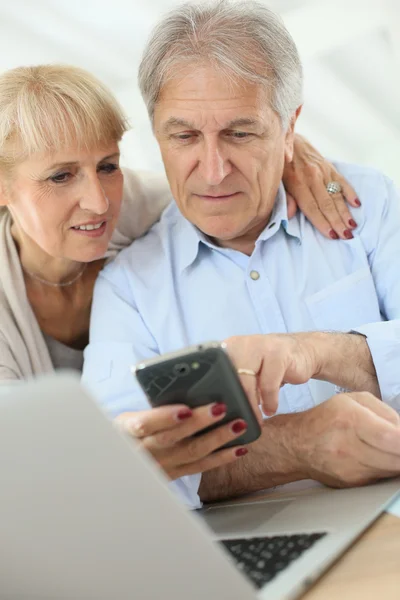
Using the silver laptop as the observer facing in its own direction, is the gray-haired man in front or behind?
in front

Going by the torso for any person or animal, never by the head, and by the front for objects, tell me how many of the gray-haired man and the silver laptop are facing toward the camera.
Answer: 1

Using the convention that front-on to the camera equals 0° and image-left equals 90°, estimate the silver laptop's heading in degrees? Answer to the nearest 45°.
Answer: approximately 225°

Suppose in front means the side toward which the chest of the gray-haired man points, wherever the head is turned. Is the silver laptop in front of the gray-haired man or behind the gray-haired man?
in front

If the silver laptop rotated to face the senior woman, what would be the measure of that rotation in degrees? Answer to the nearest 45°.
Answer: approximately 45° to its left

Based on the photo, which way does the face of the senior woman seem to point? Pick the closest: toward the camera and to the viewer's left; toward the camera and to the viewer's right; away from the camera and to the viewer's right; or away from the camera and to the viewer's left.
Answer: toward the camera and to the viewer's right

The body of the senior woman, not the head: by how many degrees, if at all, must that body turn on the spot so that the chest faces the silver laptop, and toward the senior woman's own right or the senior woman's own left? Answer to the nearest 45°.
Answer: approximately 45° to the senior woman's own right
